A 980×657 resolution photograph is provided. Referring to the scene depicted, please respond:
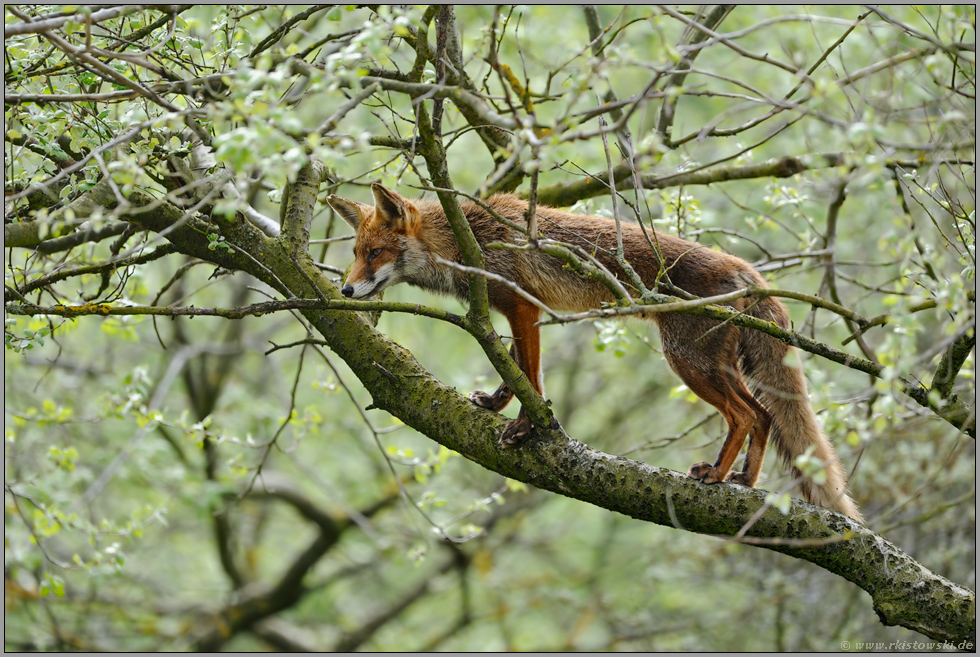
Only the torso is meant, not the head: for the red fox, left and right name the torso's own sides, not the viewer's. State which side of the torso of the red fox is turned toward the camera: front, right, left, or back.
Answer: left
